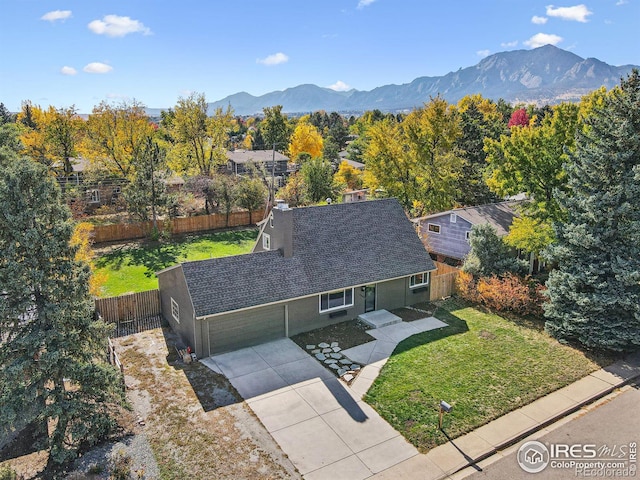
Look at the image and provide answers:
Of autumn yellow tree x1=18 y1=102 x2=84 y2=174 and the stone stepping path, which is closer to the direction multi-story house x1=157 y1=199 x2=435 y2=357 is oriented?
the stone stepping path

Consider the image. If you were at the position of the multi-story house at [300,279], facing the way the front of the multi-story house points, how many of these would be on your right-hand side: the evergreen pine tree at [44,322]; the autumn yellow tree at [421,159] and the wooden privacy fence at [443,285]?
1

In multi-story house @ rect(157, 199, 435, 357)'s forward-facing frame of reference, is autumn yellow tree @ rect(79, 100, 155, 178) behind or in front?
behind

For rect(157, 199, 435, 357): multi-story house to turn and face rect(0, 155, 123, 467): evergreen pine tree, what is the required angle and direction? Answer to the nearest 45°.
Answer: approximately 90° to its right

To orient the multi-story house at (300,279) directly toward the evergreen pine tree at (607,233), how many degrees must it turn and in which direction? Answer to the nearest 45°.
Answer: approximately 45° to its left

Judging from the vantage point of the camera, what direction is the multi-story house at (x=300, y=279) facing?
facing the viewer and to the right of the viewer

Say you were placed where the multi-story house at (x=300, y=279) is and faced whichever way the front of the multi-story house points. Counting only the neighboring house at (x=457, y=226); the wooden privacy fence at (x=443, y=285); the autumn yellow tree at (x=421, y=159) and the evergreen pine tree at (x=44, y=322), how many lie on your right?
1

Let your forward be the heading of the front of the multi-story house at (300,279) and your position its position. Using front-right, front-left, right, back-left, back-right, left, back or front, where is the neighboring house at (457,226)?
left

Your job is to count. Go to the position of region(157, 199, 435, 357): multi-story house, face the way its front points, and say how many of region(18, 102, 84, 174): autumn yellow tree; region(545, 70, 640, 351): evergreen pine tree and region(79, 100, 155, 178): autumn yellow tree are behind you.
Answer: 2

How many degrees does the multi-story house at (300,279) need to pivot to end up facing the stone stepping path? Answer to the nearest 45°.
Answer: approximately 45° to its right

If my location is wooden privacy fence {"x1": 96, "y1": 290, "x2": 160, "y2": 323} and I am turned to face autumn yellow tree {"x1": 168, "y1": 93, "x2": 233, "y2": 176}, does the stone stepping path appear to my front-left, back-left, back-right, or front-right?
back-right

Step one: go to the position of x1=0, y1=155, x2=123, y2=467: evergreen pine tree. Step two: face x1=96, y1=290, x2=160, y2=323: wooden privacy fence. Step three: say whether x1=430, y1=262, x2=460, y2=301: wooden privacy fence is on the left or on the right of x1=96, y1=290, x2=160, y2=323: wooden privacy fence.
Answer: right

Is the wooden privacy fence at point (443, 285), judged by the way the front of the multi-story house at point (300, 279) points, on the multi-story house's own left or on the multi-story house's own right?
on the multi-story house's own left

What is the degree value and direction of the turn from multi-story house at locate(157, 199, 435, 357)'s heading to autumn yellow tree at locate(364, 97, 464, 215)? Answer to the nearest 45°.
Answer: approximately 90° to its left
